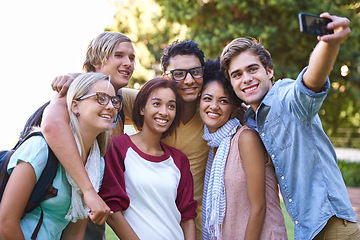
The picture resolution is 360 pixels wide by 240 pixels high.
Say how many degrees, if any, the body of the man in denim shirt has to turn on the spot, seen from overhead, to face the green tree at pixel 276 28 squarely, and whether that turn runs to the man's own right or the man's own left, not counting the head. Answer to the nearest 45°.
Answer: approximately 135° to the man's own right

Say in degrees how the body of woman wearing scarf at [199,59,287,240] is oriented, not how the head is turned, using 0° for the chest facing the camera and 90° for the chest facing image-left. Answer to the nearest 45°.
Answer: approximately 45°

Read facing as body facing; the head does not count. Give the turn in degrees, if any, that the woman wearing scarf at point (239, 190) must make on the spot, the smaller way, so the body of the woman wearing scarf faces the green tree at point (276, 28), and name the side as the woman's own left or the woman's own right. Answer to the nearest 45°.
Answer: approximately 135° to the woman's own right
